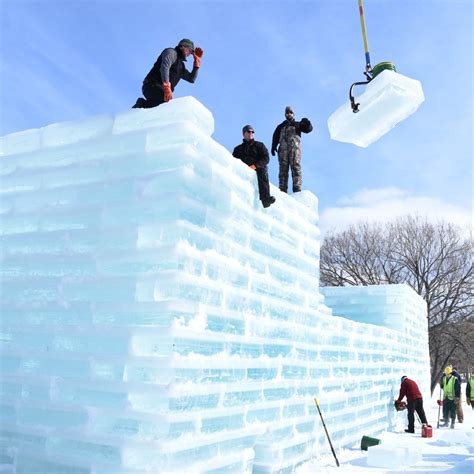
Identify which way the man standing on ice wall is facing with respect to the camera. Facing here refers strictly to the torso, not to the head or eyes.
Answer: toward the camera

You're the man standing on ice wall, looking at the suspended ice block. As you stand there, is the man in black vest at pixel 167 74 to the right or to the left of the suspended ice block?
right

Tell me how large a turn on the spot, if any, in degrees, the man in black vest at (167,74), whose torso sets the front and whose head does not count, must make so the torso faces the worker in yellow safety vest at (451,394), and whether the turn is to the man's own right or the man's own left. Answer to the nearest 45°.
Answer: approximately 45° to the man's own left

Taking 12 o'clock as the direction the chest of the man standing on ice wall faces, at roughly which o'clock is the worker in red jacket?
The worker in red jacket is roughly at 7 o'clock from the man standing on ice wall.

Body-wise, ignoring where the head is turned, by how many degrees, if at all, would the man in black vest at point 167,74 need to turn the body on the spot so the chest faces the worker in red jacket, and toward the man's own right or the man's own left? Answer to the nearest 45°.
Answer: approximately 45° to the man's own left

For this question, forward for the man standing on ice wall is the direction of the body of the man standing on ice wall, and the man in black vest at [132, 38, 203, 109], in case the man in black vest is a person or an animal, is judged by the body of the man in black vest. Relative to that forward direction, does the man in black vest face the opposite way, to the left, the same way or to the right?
to the left

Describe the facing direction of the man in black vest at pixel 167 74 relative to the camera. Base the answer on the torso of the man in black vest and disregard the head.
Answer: to the viewer's right

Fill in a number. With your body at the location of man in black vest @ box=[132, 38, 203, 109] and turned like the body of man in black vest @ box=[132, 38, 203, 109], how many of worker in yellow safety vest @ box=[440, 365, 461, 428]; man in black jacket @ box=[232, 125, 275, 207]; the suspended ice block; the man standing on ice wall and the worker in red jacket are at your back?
0

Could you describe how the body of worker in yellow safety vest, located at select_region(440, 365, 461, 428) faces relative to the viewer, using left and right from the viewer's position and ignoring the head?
facing the viewer and to the left of the viewer

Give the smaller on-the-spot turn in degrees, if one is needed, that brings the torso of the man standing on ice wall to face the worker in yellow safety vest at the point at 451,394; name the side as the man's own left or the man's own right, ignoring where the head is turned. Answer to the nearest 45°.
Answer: approximately 135° to the man's own left

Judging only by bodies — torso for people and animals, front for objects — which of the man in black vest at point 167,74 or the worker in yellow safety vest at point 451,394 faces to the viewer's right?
the man in black vest

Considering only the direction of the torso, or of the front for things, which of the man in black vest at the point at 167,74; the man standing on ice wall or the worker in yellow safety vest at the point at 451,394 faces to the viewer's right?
the man in black vest

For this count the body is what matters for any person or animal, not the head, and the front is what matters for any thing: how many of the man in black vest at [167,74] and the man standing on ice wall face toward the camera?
1

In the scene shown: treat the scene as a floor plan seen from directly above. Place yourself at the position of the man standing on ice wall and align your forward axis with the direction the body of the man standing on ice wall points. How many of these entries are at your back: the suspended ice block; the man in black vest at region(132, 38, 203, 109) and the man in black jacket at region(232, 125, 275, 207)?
0

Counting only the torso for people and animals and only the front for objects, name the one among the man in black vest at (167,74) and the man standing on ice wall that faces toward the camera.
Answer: the man standing on ice wall
